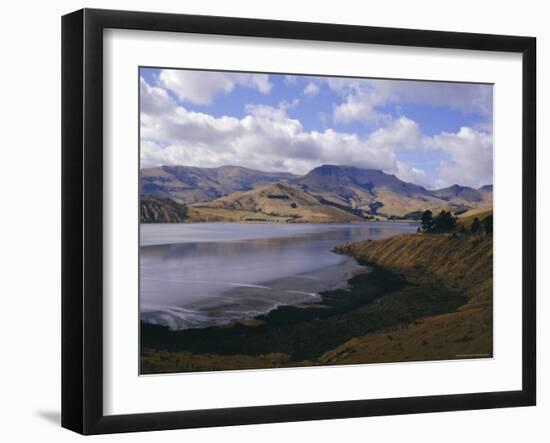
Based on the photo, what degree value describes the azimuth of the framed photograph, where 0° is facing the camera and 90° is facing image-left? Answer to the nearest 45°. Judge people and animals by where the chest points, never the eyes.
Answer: approximately 315°
